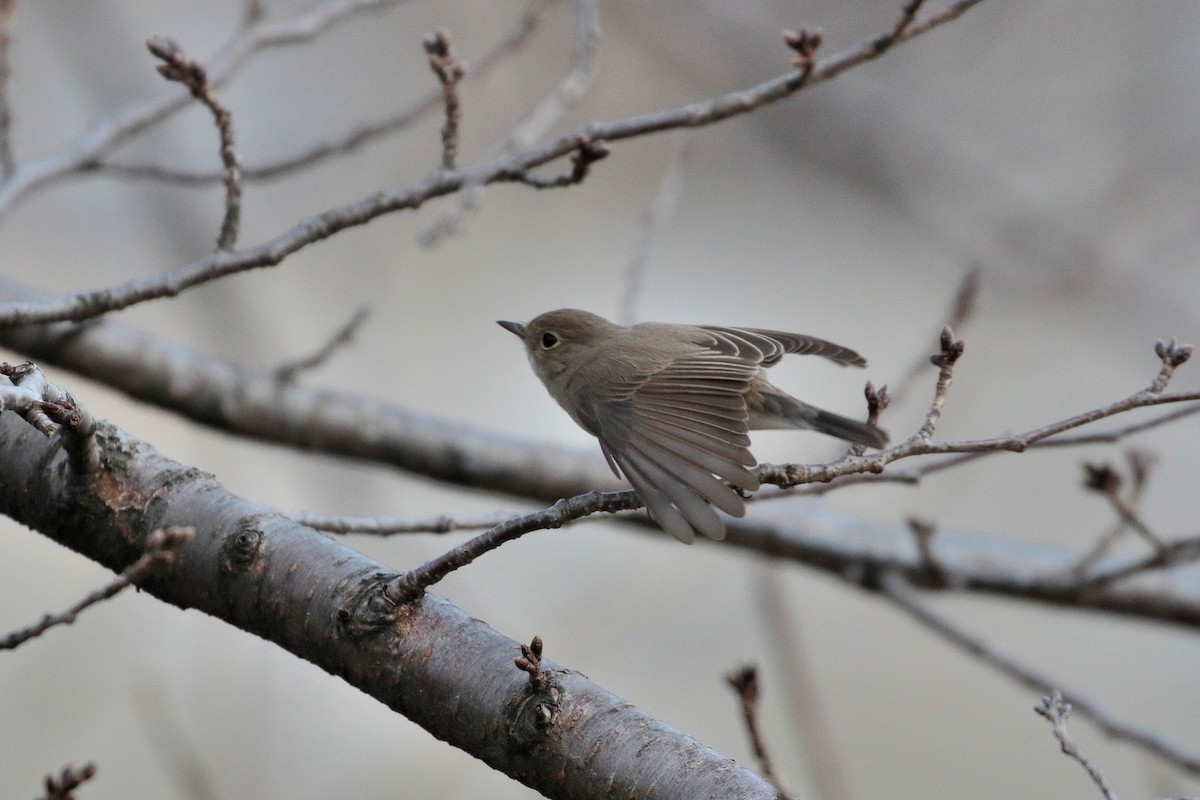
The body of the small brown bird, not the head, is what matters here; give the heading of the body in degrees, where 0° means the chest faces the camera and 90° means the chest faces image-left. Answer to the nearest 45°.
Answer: approximately 90°

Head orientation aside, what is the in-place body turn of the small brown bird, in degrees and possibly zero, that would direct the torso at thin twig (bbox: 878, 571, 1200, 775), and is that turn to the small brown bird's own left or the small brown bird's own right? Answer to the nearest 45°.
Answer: approximately 135° to the small brown bird's own right

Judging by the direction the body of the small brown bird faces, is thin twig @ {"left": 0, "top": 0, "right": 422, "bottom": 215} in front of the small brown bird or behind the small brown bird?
in front

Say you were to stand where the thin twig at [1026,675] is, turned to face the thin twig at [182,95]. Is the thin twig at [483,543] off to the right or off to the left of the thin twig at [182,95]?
left
